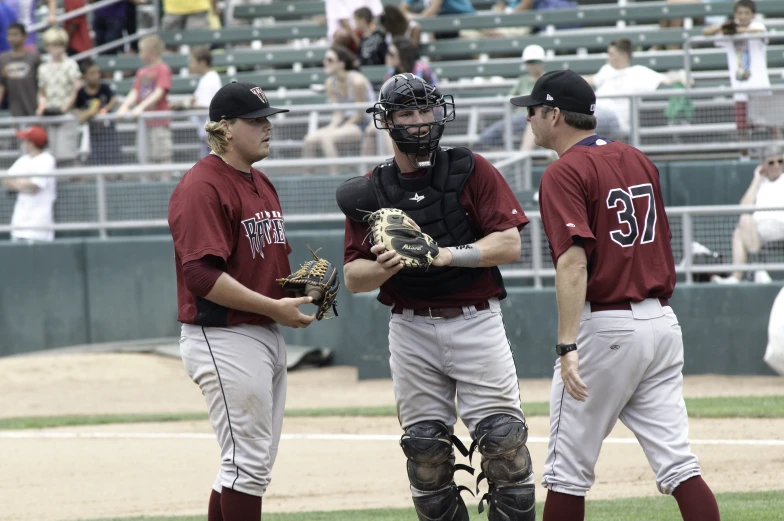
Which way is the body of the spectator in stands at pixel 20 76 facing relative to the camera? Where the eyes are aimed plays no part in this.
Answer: toward the camera

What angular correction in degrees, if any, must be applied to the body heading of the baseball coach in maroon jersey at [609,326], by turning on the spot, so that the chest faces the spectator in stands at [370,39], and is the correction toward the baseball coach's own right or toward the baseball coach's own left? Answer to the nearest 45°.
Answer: approximately 45° to the baseball coach's own right

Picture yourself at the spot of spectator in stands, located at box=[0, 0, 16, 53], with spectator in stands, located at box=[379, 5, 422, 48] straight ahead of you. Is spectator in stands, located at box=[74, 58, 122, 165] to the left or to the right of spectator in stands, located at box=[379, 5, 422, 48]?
right

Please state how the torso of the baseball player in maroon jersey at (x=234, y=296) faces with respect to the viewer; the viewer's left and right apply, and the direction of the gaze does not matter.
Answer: facing the viewer and to the right of the viewer

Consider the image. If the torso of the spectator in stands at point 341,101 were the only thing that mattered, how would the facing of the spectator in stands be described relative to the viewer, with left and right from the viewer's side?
facing the viewer and to the left of the viewer

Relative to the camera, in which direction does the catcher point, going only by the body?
toward the camera

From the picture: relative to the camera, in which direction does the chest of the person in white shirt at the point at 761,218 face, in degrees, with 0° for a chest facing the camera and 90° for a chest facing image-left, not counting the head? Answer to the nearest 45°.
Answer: approximately 45°

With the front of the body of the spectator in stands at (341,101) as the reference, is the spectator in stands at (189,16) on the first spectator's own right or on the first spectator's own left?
on the first spectator's own right

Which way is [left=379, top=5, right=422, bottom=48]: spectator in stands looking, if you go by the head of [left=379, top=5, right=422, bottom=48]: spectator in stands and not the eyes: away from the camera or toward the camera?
away from the camera

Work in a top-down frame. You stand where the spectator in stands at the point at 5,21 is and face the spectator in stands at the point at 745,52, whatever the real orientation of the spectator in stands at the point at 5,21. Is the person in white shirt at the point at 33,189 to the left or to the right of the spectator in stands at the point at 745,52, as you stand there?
right

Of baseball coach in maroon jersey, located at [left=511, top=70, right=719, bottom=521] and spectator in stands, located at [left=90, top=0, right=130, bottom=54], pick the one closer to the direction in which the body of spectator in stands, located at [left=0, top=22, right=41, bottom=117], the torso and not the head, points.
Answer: the baseball coach in maroon jersey

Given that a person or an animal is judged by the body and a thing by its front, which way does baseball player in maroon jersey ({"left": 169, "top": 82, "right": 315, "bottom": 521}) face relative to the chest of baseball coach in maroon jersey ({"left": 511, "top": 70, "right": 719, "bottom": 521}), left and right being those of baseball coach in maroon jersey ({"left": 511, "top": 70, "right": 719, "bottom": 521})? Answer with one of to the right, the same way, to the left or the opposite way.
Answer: the opposite way

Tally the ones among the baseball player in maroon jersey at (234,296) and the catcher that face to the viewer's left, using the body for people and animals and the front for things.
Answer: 0

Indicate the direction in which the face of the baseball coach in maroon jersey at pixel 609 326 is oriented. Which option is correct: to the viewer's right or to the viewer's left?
to the viewer's left

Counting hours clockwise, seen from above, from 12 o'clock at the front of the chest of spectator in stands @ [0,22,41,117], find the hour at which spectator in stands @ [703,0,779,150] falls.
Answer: spectator in stands @ [703,0,779,150] is roughly at 10 o'clock from spectator in stands @ [0,22,41,117].
